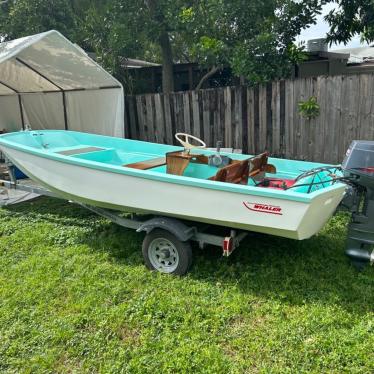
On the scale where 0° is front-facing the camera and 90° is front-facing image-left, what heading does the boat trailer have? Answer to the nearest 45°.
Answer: approximately 135°

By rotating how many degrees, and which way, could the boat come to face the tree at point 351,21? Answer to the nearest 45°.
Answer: approximately 90° to its right

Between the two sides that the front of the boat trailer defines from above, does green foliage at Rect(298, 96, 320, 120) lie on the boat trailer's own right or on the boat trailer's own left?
on the boat trailer's own right

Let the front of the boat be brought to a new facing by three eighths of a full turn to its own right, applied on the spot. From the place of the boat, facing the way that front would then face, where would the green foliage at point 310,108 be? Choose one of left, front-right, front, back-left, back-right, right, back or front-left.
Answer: front-left

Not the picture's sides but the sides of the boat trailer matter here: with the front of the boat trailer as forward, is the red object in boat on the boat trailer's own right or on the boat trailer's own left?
on the boat trailer's own right

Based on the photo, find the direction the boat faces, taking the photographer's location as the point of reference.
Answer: facing away from the viewer and to the left of the viewer

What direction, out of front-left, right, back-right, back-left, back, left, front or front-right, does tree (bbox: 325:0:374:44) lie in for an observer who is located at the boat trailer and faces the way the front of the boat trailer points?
right

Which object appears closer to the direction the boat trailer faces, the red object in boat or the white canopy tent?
the white canopy tent
